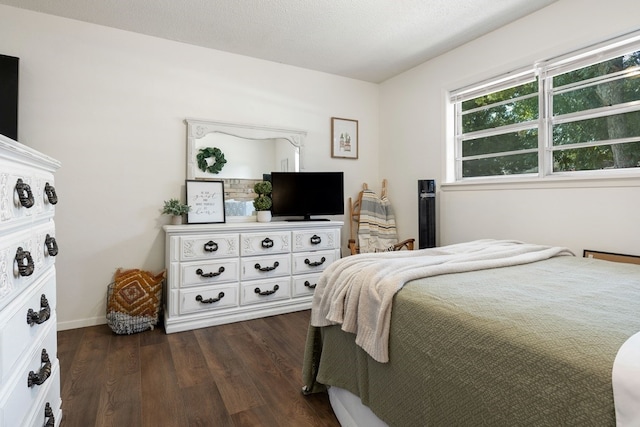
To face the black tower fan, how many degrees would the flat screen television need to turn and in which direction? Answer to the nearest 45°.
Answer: approximately 90° to its left

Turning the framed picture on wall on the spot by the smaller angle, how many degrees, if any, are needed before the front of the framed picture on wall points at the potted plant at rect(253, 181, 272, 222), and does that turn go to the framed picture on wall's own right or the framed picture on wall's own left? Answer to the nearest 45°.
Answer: approximately 90° to the framed picture on wall's own right

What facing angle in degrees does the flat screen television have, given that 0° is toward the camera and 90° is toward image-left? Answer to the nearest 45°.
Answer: approximately 0°

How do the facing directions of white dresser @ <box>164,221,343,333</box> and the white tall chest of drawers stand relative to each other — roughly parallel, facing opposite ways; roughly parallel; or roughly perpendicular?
roughly perpendicular

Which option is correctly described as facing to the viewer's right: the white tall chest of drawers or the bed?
the white tall chest of drawers

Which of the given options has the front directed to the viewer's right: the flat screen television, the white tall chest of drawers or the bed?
the white tall chest of drawers

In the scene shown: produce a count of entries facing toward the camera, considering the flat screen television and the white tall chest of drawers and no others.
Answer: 1

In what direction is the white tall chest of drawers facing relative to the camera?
to the viewer's right

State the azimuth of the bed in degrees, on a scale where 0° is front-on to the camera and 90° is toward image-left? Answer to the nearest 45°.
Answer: approximately 135°

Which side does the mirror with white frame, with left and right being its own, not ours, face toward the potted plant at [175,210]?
right
